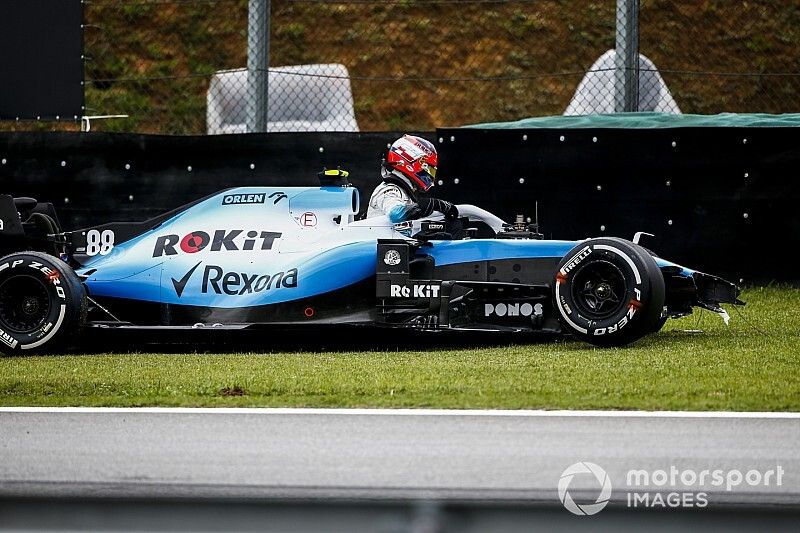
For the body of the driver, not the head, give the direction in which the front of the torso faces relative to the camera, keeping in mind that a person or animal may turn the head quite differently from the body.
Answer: to the viewer's right

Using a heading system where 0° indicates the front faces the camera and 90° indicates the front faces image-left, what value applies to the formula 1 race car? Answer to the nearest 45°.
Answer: approximately 270°
